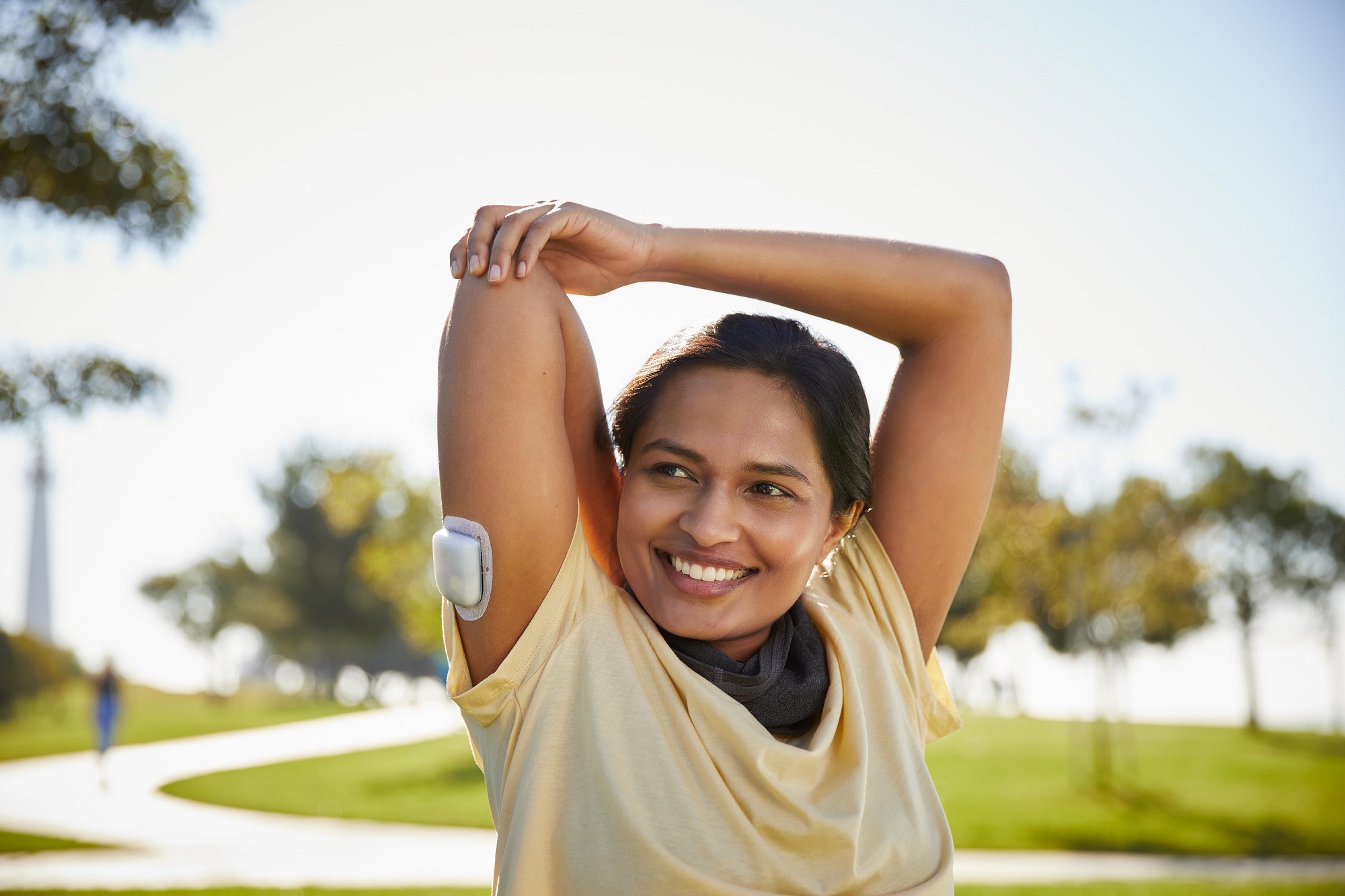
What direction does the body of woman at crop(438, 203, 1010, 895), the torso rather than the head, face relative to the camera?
toward the camera

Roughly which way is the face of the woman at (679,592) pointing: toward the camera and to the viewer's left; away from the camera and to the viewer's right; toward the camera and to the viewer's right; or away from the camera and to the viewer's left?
toward the camera and to the viewer's left

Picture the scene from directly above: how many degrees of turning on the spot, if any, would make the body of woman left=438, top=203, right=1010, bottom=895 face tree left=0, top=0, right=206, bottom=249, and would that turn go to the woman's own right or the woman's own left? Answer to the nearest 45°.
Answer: approximately 135° to the woman's own right

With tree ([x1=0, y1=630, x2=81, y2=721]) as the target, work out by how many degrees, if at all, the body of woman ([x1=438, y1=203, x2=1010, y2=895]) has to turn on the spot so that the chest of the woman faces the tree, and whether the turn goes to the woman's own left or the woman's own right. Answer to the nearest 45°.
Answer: approximately 135° to the woman's own right

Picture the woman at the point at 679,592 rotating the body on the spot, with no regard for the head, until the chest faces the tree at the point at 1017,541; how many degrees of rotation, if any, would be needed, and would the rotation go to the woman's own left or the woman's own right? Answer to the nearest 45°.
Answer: approximately 180°

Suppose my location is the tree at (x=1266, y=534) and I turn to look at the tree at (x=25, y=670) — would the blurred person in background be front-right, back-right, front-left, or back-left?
front-left

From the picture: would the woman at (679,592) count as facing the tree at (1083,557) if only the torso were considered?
no
